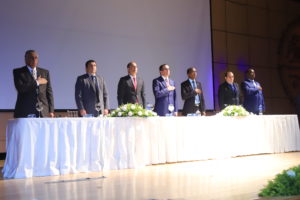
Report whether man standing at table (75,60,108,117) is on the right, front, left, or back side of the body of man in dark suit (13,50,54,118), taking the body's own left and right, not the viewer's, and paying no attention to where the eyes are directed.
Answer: left

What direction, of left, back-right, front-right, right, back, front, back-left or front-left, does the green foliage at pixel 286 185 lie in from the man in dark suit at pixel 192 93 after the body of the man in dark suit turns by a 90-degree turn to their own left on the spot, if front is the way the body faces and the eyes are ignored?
back-right

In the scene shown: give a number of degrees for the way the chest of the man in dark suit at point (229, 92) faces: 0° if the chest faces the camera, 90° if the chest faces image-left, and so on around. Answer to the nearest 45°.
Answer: approximately 315°

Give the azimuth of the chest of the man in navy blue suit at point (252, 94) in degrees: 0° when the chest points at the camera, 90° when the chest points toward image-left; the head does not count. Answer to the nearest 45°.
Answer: approximately 315°

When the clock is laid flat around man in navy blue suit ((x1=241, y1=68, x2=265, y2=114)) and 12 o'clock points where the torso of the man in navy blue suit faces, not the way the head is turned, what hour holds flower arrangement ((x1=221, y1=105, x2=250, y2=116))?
The flower arrangement is roughly at 2 o'clock from the man in navy blue suit.

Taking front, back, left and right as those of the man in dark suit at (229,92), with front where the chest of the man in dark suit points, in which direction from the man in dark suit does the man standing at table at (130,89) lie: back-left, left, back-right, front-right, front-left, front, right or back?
right

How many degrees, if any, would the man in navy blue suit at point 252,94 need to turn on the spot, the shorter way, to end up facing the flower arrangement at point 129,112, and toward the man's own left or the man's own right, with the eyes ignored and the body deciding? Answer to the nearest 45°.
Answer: approximately 90° to the man's own right

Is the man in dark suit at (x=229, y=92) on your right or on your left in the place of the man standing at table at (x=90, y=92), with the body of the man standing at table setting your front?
on your left

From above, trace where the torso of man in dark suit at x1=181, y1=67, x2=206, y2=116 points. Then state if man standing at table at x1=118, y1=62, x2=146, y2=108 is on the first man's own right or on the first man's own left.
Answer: on the first man's own right

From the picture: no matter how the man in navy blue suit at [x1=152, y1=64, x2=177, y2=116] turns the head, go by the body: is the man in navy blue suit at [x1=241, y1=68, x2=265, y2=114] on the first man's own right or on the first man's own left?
on the first man's own left

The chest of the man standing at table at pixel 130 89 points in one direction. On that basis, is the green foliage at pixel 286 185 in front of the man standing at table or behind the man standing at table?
in front

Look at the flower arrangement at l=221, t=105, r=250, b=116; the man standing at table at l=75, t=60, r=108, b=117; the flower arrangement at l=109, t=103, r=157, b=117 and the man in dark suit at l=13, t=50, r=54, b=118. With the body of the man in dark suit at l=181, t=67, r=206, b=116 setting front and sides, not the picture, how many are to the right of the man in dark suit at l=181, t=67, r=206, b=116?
3

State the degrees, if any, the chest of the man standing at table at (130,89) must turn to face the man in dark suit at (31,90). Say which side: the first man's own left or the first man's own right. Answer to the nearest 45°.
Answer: approximately 90° to the first man's own right

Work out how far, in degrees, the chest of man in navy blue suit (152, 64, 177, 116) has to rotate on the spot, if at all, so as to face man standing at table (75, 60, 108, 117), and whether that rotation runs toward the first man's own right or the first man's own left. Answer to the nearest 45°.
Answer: approximately 90° to the first man's own right

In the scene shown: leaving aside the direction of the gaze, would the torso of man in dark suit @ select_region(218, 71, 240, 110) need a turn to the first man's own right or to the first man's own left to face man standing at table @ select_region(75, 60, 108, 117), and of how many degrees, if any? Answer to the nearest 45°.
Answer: approximately 90° to the first man's own right
